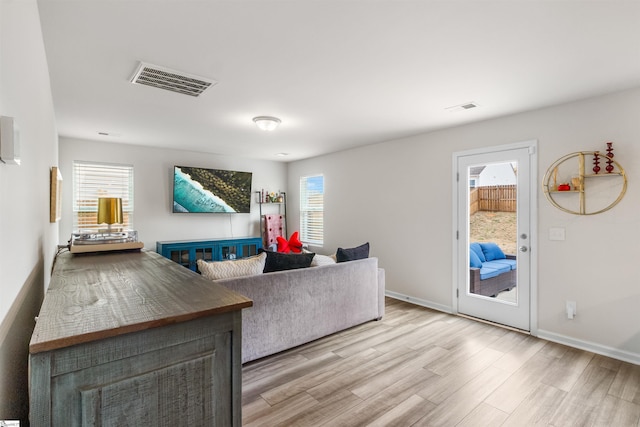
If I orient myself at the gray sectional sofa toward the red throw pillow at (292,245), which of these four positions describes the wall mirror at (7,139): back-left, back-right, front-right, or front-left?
back-left

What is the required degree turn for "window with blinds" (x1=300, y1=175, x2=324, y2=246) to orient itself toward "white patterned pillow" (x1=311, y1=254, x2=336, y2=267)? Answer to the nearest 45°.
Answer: approximately 45° to its left

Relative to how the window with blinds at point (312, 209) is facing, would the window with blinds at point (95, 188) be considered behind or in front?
in front

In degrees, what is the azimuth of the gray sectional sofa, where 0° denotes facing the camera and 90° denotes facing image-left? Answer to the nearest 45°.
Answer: approximately 135°

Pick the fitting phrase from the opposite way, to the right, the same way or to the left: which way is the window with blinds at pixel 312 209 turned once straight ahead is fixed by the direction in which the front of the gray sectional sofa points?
to the left

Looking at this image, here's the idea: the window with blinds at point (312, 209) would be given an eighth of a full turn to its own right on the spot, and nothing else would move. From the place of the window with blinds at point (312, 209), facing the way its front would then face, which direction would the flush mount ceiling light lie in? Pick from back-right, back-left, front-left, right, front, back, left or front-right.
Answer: left

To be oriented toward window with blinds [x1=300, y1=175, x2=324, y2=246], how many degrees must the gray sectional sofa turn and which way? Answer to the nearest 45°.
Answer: approximately 45° to its right

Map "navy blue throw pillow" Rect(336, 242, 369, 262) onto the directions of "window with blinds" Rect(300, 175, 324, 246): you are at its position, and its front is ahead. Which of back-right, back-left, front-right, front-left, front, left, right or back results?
front-left

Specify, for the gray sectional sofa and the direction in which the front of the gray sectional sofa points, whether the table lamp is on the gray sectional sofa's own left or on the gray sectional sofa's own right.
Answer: on the gray sectional sofa's own left

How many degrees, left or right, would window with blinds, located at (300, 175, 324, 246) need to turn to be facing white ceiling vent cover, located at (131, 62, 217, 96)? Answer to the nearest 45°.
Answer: approximately 45° to its left

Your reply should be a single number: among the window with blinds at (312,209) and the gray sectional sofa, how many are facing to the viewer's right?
0

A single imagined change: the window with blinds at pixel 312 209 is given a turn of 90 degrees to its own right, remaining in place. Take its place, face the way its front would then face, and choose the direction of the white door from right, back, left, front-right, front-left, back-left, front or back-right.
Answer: back

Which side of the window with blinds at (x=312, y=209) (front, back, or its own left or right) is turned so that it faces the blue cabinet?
front
